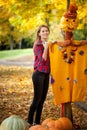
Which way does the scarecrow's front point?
toward the camera

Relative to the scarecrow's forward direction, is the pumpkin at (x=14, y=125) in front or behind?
in front

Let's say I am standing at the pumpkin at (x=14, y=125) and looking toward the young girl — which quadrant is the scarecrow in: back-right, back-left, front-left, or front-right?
front-right

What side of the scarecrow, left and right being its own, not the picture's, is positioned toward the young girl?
right

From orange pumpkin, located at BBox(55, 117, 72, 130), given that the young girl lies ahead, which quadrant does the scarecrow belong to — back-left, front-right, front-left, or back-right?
front-right

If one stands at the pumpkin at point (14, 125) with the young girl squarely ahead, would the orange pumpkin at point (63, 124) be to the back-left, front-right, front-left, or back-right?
front-right

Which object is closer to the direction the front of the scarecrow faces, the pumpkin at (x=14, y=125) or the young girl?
the pumpkin
